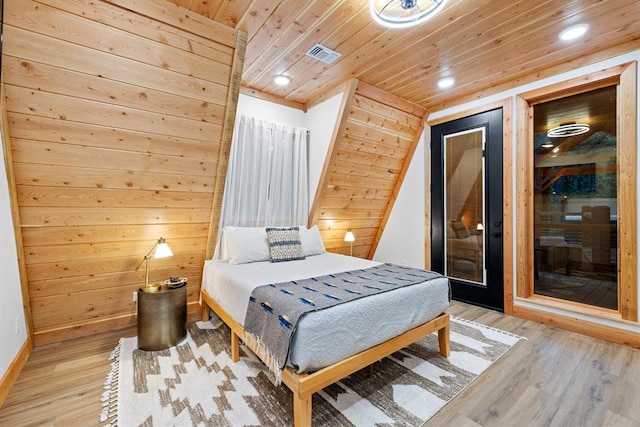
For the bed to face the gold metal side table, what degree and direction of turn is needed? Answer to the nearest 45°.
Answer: approximately 135° to its right

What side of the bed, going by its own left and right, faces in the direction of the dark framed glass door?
left

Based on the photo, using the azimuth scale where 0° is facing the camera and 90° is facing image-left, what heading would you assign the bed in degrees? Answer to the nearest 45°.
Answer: approximately 315°
